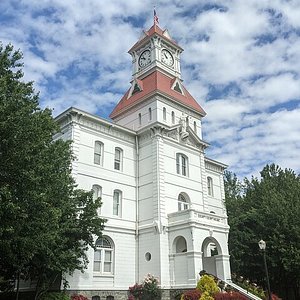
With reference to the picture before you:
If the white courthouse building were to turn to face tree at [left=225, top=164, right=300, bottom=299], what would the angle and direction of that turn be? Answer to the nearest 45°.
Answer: approximately 90° to its left

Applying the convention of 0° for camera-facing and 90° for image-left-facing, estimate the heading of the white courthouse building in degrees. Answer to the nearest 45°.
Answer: approximately 315°

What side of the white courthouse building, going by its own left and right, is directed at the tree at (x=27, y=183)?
right
